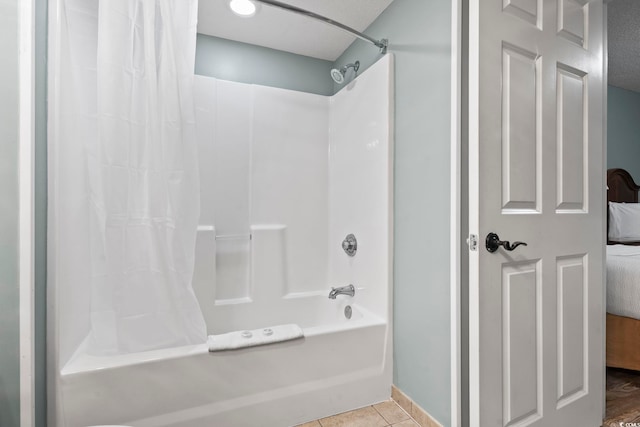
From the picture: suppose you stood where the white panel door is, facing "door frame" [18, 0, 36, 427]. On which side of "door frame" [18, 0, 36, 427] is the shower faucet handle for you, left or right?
right

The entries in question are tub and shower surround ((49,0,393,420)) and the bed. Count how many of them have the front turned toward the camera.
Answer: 2

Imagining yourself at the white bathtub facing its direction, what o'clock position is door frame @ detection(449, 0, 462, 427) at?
The door frame is roughly at 10 o'clock from the white bathtub.

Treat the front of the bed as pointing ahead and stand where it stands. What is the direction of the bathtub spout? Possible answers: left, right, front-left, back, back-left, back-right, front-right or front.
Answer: front-right

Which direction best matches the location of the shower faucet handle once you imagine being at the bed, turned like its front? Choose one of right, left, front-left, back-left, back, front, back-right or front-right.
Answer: front-right

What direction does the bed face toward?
toward the camera

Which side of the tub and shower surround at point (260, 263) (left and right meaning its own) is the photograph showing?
front

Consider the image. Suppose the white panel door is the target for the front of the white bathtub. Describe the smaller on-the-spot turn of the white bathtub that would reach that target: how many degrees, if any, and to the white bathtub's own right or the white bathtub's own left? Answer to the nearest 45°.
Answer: approximately 45° to the white bathtub's own left
